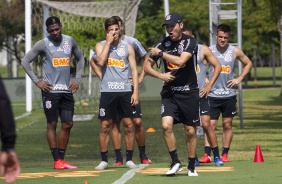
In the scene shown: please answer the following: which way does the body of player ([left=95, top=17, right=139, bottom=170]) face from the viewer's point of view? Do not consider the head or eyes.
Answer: toward the camera

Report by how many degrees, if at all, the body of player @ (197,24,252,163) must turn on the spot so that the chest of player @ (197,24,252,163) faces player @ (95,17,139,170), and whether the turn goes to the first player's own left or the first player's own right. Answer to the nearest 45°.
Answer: approximately 45° to the first player's own right

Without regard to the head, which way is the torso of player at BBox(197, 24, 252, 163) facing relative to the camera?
toward the camera

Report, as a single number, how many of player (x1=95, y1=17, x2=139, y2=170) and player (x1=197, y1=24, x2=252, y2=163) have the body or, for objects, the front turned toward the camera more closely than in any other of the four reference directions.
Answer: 2

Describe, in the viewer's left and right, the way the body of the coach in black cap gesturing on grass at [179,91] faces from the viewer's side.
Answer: facing the viewer and to the left of the viewer

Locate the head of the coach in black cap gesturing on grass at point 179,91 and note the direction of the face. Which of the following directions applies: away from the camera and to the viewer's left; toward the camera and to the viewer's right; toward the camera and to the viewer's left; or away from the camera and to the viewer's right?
toward the camera and to the viewer's left

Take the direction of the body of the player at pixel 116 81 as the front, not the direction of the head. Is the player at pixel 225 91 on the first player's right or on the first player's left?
on the first player's left

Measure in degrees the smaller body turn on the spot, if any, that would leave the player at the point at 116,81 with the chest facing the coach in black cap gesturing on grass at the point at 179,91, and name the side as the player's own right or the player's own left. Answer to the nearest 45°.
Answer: approximately 45° to the player's own left
